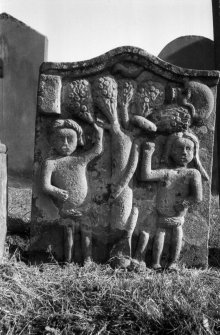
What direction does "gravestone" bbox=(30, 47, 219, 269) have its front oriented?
toward the camera

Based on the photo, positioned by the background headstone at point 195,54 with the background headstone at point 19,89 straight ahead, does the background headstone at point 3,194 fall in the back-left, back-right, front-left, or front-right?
front-left

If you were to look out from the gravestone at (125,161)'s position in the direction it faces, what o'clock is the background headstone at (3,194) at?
The background headstone is roughly at 3 o'clock from the gravestone.

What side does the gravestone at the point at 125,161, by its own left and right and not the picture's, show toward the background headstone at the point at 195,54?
back

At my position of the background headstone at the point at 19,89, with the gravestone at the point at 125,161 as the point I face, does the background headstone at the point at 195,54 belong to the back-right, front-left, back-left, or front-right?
front-left

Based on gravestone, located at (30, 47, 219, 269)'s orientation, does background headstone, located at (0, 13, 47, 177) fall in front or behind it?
behind
